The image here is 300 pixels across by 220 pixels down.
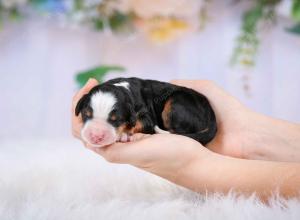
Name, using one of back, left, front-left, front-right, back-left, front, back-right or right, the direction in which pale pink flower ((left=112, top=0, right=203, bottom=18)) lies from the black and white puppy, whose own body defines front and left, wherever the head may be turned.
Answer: back-right

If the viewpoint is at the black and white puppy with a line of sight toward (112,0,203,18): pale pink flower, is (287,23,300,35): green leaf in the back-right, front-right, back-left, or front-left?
front-right

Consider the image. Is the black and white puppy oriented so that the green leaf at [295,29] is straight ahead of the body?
no

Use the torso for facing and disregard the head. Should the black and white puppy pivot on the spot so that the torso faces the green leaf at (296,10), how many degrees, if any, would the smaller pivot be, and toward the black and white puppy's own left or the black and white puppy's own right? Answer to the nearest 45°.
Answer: approximately 180°

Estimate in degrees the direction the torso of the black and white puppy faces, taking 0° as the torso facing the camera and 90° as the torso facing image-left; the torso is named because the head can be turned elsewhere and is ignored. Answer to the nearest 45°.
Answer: approximately 45°
